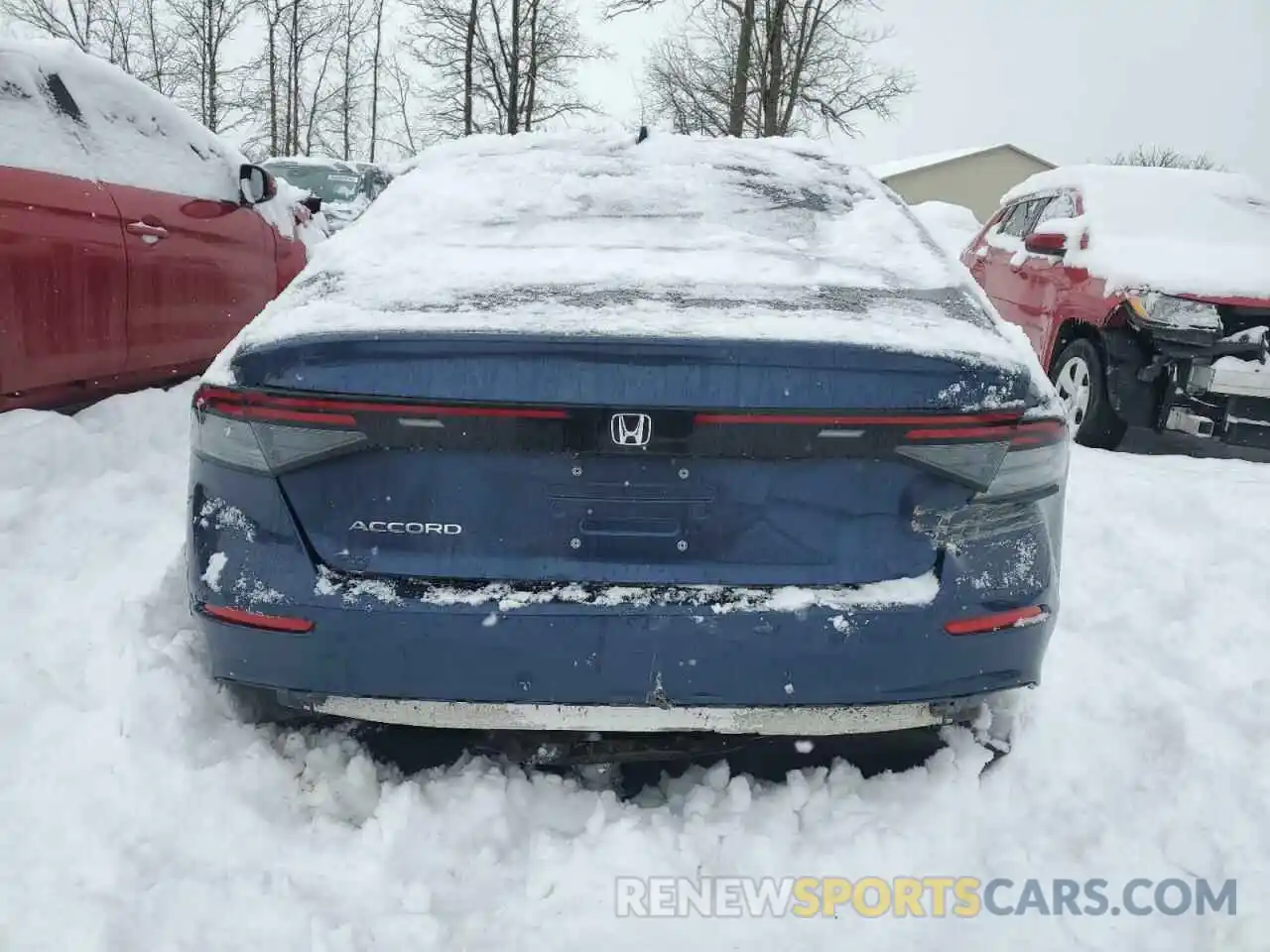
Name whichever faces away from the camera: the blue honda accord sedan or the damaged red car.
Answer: the blue honda accord sedan

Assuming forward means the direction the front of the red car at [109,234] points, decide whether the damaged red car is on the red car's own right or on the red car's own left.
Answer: on the red car's own right

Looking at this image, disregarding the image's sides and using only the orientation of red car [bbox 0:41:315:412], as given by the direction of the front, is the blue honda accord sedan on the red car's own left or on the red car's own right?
on the red car's own right

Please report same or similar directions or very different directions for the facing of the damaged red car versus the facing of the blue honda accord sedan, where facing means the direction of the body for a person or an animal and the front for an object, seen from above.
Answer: very different directions

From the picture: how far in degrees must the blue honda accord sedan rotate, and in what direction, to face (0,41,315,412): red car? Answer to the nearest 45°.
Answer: approximately 45° to its left

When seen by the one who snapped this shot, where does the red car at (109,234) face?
facing away from the viewer and to the right of the viewer

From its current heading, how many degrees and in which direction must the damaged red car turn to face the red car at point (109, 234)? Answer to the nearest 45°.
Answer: approximately 90° to its right

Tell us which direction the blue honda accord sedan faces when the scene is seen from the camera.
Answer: facing away from the viewer

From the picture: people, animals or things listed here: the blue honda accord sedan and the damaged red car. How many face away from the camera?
1
